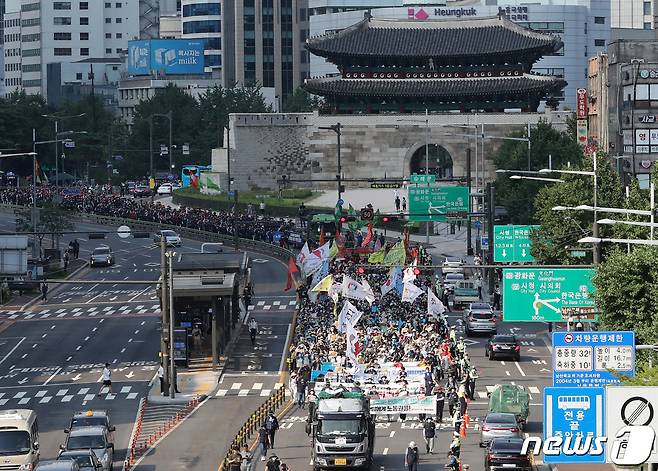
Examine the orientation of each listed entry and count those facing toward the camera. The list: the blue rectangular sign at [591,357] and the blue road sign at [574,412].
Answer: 2

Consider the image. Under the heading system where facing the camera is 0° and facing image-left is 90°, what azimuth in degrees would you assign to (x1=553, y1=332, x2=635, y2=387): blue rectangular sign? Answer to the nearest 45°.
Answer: approximately 0°

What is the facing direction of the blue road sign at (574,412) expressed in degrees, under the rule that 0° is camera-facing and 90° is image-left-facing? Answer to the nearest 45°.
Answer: approximately 0°
